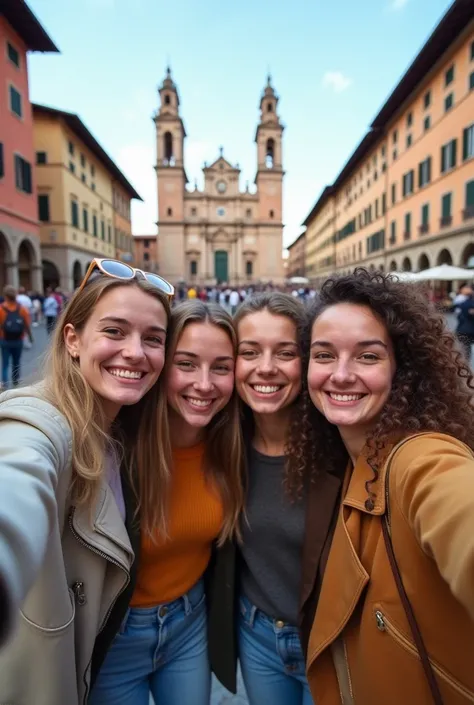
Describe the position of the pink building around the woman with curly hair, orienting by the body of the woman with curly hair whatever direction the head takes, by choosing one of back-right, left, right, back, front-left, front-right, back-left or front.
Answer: right

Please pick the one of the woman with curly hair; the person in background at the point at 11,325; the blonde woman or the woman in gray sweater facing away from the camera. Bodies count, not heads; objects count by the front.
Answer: the person in background

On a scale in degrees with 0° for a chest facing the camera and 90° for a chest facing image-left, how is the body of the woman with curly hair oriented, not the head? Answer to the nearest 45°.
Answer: approximately 45°

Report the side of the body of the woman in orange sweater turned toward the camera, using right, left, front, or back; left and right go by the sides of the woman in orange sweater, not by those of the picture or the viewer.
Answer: front

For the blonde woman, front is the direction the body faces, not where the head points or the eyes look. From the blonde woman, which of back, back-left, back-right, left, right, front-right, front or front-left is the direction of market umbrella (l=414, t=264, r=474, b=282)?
left

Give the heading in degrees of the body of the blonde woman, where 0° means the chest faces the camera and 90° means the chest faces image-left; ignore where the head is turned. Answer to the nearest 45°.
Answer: approximately 315°

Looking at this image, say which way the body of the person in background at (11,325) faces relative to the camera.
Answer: away from the camera

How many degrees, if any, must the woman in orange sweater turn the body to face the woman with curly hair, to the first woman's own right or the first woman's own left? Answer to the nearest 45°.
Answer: approximately 45° to the first woman's own left

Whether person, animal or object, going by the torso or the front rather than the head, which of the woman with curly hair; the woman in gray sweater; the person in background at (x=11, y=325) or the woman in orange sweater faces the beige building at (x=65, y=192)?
the person in background
